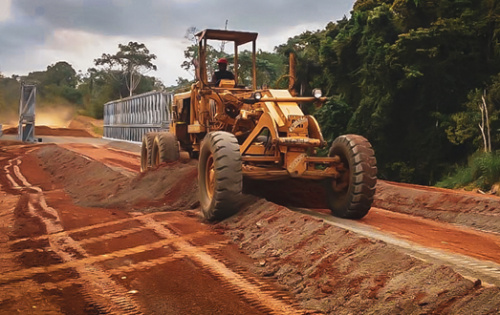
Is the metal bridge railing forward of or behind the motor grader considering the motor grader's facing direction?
behind

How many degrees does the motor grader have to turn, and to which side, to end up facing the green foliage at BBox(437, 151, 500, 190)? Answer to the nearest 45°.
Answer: approximately 90° to its left

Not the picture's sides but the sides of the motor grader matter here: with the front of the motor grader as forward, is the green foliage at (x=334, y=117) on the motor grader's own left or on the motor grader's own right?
on the motor grader's own left

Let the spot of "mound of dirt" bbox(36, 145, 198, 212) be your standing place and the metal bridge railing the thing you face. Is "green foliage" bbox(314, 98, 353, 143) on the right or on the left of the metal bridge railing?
right

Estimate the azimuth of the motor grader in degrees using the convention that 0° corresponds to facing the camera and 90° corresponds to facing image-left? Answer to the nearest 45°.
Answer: approximately 315°
